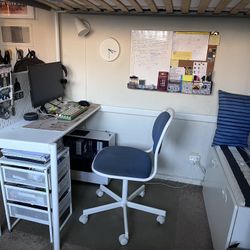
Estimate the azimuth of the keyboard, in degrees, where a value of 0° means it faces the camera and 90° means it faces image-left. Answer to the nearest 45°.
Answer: approximately 315°

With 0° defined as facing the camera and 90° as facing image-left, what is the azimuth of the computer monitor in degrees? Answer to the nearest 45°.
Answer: approximately 315°

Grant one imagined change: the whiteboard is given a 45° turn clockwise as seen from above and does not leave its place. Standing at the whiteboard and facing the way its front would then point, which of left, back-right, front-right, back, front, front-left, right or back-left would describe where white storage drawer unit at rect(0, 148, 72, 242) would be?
front

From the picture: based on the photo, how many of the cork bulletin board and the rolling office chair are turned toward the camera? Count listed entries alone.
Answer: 1

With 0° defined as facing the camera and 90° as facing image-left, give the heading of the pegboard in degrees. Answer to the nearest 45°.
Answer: approximately 315°

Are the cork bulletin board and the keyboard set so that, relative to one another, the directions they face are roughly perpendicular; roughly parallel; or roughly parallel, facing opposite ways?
roughly perpendicular

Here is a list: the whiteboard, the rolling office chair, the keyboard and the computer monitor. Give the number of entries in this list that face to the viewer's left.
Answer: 1

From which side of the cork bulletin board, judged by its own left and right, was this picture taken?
front

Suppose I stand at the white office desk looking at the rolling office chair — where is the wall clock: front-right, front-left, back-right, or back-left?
front-left

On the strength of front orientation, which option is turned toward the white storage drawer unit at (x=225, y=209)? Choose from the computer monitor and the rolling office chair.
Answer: the computer monitor

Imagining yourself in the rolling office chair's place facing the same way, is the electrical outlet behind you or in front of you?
behind

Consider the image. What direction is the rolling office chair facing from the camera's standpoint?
to the viewer's left

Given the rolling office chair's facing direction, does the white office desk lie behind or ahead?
ahead

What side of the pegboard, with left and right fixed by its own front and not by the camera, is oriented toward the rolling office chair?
front

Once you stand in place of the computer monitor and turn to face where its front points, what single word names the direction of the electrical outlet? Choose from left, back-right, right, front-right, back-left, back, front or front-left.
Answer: front-left

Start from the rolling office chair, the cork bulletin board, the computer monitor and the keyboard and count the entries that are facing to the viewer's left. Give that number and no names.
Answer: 1

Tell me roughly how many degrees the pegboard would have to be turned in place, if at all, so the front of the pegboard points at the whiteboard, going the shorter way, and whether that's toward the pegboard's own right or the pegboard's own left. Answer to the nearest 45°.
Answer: approximately 45° to the pegboard's own left

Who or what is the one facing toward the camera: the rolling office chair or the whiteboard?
the whiteboard

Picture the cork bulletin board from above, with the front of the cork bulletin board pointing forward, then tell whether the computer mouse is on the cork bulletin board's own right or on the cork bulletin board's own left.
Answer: on the cork bulletin board's own right

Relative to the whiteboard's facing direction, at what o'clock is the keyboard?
The keyboard is roughly at 2 o'clock from the whiteboard.

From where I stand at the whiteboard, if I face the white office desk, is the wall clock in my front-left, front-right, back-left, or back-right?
front-right

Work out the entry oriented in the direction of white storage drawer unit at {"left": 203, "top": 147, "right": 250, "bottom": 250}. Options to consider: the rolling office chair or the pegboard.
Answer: the pegboard
